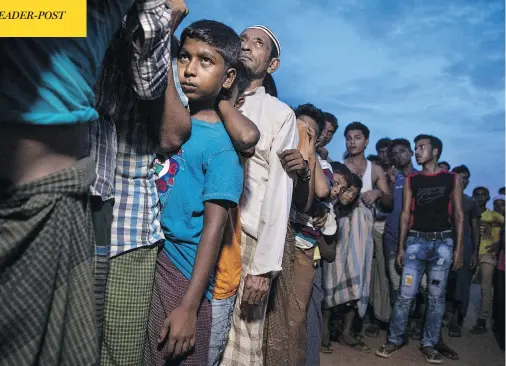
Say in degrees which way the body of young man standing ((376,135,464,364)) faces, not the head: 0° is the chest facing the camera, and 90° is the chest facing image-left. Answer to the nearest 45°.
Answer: approximately 0°

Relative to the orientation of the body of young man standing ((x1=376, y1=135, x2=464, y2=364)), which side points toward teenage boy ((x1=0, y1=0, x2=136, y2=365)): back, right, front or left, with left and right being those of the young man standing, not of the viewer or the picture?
front

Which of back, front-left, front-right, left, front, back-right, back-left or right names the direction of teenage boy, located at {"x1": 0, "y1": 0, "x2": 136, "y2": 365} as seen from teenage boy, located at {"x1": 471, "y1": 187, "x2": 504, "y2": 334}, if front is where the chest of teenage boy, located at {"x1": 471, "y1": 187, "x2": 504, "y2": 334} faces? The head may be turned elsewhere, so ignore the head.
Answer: front-left

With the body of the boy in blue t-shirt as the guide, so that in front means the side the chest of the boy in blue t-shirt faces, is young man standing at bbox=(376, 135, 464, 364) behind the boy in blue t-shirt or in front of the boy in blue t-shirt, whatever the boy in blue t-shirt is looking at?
behind

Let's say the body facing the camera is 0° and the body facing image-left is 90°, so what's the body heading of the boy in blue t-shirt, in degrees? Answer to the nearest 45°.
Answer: approximately 45°

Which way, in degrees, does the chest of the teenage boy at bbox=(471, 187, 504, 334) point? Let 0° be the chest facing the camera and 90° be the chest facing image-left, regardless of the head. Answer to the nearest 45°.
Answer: approximately 45°

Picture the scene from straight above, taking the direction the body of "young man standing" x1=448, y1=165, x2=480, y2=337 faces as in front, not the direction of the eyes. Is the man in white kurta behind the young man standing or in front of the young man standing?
in front

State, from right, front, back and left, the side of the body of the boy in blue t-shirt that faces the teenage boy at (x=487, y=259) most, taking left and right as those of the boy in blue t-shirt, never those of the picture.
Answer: back

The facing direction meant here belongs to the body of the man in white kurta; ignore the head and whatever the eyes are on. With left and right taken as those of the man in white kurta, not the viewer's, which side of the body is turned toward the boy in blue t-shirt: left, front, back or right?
front

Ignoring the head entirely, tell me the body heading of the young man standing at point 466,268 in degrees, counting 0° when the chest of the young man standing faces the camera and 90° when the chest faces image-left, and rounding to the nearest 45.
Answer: approximately 45°
